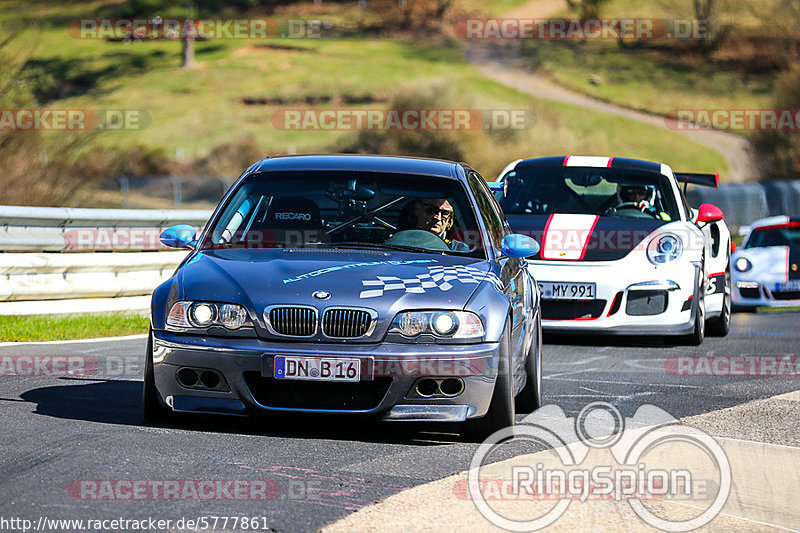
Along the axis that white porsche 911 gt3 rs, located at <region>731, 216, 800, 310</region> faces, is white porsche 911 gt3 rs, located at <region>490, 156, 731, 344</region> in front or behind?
in front

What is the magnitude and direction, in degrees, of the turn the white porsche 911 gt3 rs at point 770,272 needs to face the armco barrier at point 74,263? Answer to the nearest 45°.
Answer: approximately 45° to its right

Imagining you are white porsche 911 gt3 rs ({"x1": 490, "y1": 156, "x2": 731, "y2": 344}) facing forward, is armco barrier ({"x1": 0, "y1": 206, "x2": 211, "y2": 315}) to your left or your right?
on your right

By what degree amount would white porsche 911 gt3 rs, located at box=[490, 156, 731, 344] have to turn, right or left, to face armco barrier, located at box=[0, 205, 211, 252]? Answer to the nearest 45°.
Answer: approximately 90° to its right

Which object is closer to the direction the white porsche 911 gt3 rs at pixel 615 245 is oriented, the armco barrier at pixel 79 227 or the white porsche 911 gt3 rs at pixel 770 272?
the armco barrier

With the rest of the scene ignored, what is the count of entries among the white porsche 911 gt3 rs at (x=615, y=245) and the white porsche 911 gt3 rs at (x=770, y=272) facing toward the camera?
2

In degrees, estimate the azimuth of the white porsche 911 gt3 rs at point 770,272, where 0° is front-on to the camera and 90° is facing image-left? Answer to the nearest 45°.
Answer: approximately 0°

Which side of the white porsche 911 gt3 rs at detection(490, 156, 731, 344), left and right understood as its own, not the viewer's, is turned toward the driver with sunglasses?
front

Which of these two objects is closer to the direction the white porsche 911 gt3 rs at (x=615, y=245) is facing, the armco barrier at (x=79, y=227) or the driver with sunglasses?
the driver with sunglasses

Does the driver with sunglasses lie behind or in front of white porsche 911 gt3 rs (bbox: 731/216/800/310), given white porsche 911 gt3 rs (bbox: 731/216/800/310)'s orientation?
in front

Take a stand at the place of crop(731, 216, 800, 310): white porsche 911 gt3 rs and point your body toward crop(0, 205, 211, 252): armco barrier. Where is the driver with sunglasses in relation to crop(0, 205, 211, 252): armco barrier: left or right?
left
